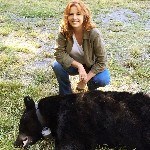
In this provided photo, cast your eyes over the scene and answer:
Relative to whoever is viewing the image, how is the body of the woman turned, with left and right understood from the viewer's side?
facing the viewer

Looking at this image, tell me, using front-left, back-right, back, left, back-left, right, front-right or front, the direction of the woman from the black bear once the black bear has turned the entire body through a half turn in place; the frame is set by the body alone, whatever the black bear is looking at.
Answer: left

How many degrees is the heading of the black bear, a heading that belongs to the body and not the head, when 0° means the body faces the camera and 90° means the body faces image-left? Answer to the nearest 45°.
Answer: approximately 90°

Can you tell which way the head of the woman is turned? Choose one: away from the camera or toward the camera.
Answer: toward the camera
